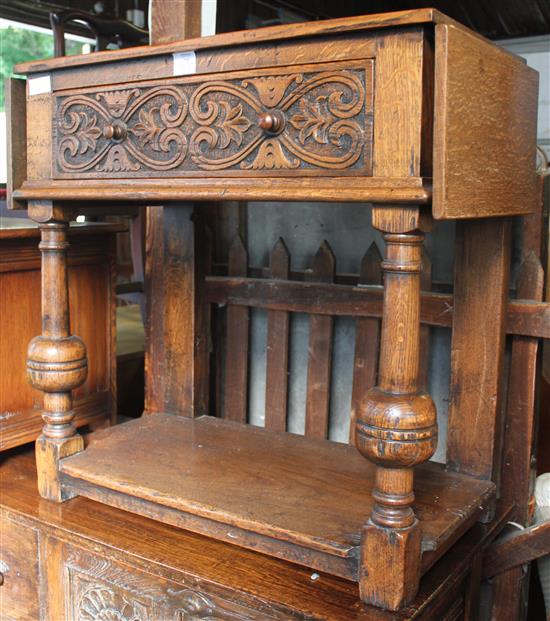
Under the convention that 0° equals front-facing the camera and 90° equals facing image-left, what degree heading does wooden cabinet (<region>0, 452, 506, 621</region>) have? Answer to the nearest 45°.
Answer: approximately 45°

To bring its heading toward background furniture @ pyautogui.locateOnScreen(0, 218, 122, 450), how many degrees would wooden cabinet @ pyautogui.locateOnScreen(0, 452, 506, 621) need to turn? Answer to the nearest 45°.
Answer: approximately 90° to its right
